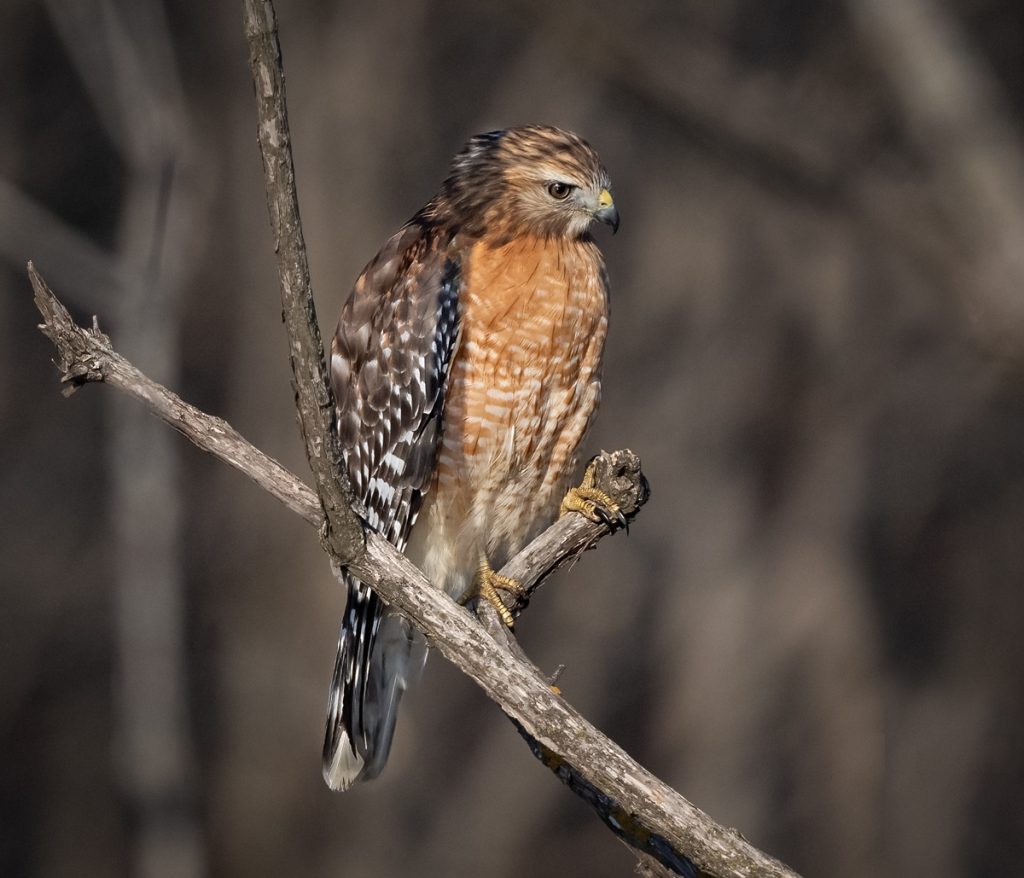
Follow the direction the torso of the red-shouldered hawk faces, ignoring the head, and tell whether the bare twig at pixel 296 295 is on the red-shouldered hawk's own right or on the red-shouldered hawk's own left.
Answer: on the red-shouldered hawk's own right

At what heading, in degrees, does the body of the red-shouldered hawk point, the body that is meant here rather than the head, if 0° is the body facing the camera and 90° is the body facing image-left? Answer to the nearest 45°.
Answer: approximately 315°

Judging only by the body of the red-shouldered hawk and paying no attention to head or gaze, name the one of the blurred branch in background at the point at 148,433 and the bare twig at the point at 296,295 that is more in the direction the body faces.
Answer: the bare twig

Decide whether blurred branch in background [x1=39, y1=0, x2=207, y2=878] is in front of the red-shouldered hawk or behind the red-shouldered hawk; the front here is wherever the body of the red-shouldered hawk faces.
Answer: behind
